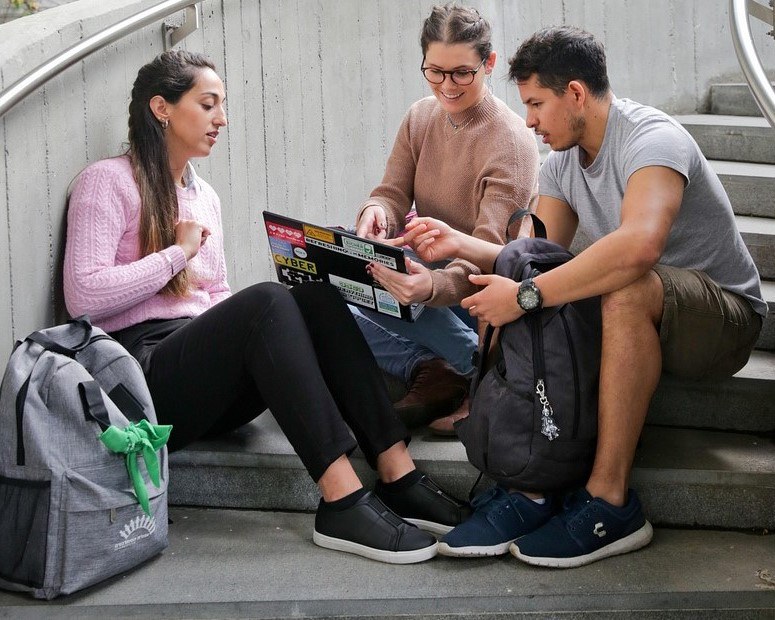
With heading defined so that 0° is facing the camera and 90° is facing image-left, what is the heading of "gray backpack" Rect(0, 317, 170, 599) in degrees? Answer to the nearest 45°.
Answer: approximately 315°

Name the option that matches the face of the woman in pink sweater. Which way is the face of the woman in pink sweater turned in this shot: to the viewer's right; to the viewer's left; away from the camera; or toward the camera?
to the viewer's right

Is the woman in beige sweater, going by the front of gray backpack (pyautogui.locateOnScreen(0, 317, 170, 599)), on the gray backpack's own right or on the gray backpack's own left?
on the gray backpack's own left
